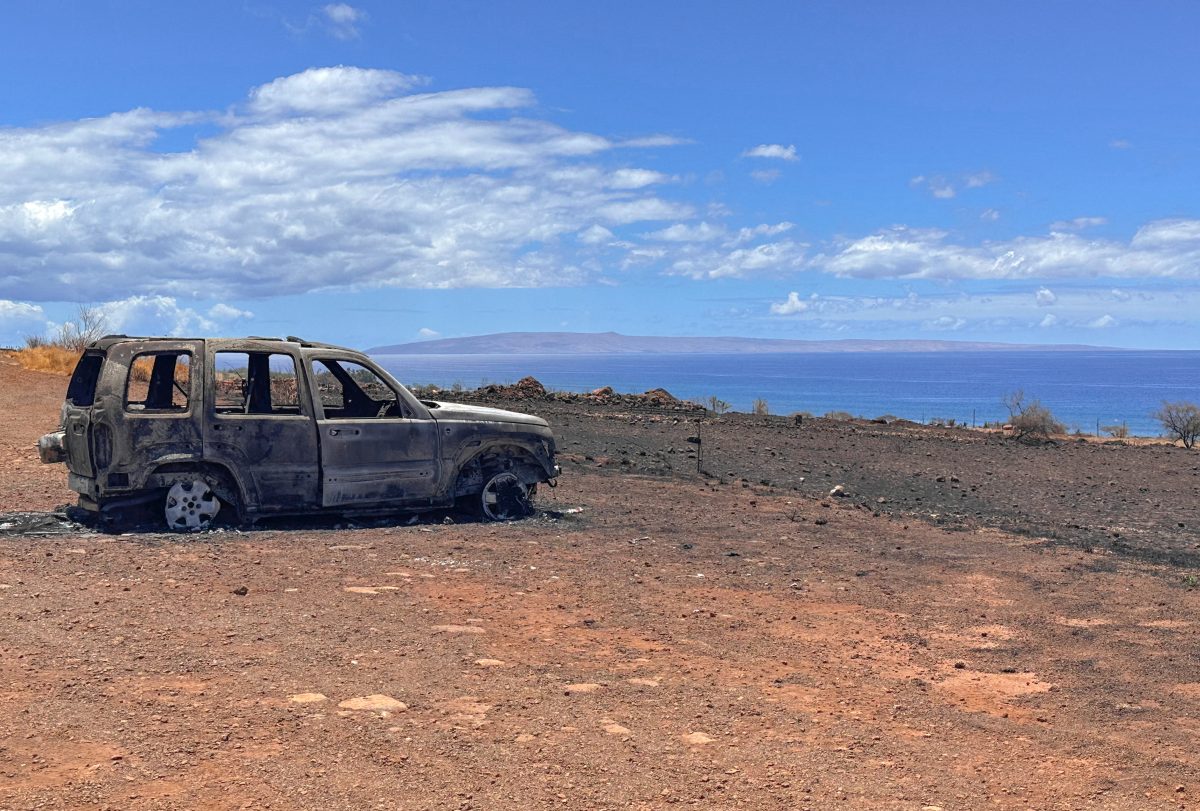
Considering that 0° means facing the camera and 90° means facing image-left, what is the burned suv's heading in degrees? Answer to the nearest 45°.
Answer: approximately 270°

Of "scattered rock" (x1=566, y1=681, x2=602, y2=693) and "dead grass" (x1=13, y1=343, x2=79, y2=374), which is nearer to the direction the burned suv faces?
the scattered rock

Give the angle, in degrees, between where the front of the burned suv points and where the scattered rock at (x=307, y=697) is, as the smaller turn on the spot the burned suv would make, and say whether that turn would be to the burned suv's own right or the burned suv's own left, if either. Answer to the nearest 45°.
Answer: approximately 90° to the burned suv's own right

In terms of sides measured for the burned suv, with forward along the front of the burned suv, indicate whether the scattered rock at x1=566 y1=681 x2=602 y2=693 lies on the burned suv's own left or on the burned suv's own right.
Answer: on the burned suv's own right

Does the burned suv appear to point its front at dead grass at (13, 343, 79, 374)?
no

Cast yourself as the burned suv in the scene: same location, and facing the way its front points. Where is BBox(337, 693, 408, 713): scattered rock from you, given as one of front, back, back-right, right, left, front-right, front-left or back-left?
right
